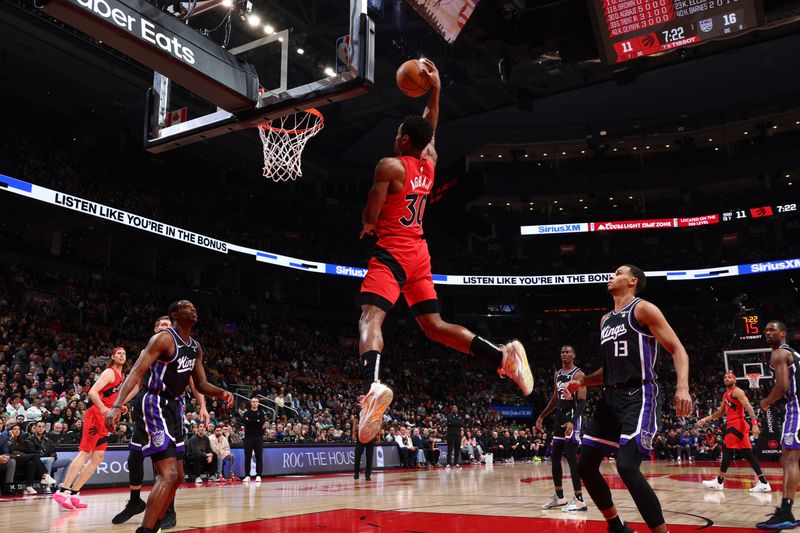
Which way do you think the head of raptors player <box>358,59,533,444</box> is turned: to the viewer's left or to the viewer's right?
to the viewer's left

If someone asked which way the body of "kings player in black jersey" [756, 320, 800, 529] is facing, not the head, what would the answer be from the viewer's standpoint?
to the viewer's left

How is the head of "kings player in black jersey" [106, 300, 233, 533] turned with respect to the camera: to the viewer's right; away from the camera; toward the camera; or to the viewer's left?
to the viewer's right

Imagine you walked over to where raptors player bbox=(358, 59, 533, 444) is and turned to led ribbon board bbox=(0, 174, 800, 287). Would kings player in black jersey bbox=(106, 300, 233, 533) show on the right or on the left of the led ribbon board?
left

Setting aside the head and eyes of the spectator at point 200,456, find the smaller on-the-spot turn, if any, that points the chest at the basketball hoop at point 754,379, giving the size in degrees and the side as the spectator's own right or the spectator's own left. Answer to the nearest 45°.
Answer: approximately 45° to the spectator's own left

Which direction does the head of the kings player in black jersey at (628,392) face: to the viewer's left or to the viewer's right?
to the viewer's left

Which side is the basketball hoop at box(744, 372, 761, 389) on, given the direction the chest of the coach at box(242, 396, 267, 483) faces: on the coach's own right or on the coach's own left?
on the coach's own left

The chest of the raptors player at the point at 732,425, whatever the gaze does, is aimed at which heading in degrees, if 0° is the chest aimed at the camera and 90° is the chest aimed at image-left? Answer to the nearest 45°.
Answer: approximately 45°

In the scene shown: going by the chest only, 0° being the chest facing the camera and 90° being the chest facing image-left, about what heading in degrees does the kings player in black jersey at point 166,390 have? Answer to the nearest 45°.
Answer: approximately 315°
